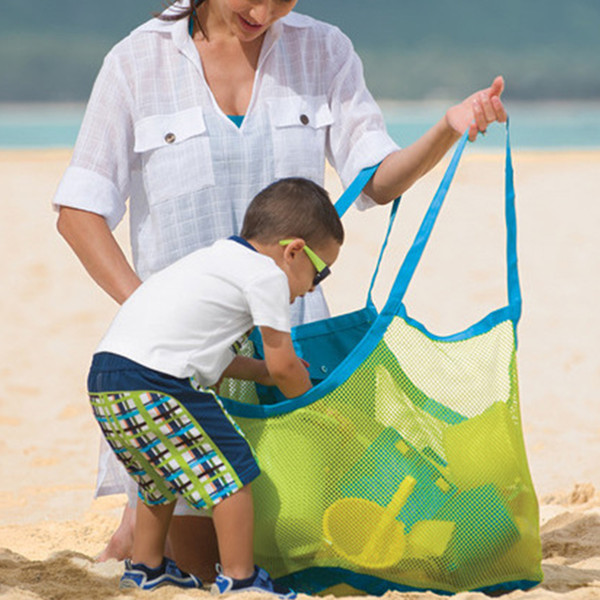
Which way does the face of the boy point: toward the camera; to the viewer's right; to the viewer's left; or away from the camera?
to the viewer's right

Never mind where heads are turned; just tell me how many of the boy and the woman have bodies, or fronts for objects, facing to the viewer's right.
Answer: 1

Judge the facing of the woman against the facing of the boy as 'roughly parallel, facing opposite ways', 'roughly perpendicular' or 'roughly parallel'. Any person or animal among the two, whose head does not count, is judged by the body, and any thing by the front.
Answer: roughly perpendicular

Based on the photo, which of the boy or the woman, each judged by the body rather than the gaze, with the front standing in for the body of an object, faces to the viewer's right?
the boy

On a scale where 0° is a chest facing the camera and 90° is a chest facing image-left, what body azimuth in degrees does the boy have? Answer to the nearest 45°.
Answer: approximately 270°

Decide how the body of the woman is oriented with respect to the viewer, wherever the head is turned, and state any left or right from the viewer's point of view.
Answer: facing the viewer
